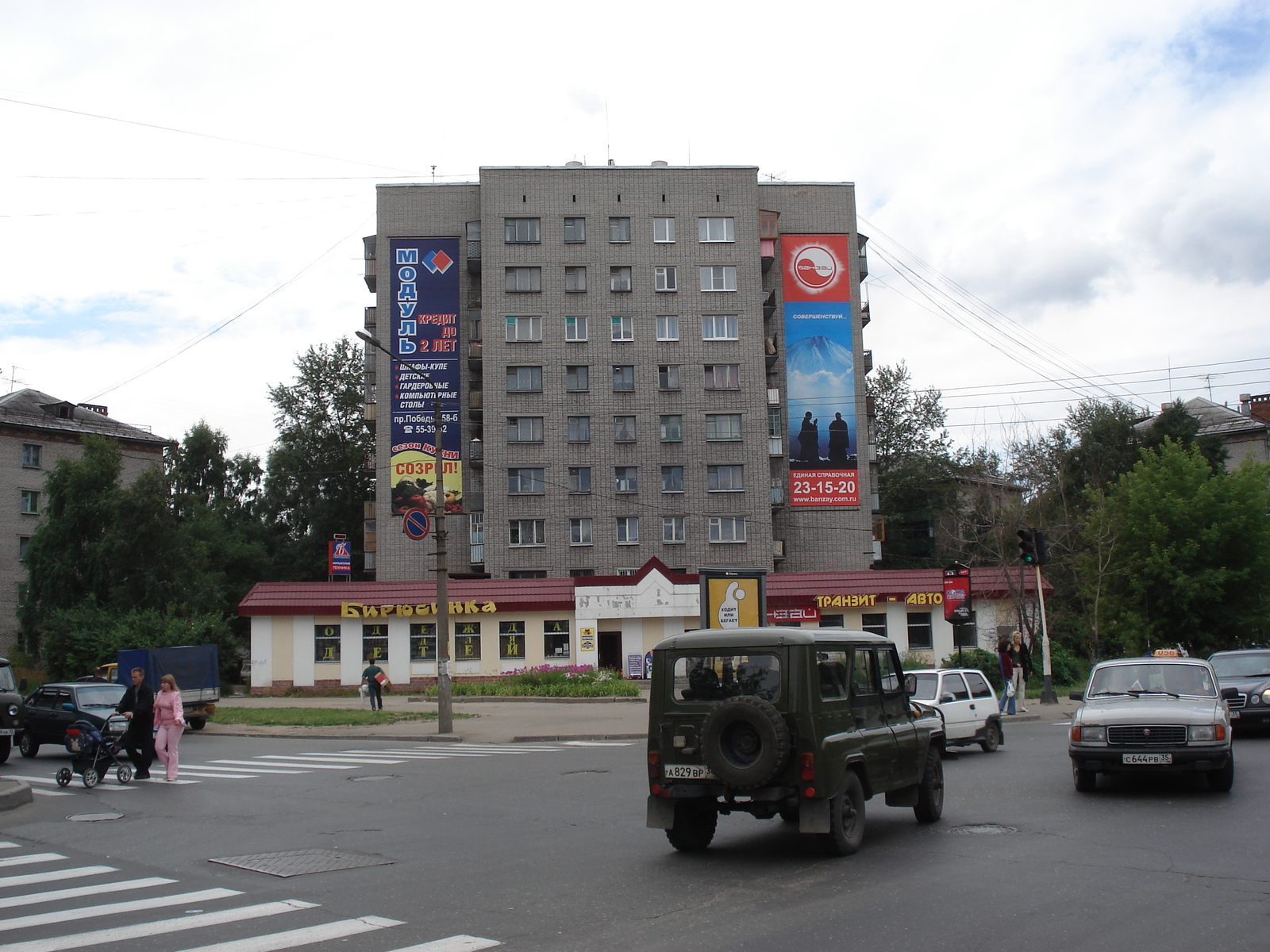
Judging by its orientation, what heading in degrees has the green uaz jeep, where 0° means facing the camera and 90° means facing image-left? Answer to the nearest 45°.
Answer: approximately 225°

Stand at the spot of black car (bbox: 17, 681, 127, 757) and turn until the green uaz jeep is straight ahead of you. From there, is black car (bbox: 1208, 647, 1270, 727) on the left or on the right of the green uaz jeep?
left

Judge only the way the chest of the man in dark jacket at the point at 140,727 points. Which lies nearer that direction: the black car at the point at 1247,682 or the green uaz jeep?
the green uaz jeep

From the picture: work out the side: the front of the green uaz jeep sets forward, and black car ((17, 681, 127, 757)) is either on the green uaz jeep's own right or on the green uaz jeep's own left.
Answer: on the green uaz jeep's own left

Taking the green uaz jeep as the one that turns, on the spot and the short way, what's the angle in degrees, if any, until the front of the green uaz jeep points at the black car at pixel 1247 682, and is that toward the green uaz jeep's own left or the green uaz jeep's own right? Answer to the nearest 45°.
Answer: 0° — it already faces it
